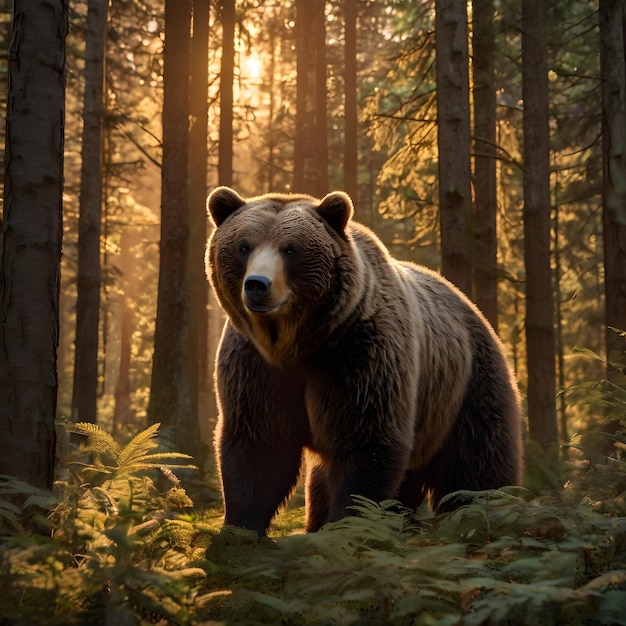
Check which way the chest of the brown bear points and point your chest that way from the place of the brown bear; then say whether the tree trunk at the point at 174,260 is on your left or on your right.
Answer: on your right

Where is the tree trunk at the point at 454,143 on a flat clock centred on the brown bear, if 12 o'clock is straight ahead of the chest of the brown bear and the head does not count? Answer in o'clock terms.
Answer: The tree trunk is roughly at 5 o'clock from the brown bear.

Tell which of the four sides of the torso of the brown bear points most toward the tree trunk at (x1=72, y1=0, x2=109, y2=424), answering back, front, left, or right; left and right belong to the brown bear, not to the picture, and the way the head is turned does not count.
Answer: right

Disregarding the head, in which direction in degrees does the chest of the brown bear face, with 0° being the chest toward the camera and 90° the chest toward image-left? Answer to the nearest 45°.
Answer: approximately 45°

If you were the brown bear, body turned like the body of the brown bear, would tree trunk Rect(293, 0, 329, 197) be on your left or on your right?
on your right

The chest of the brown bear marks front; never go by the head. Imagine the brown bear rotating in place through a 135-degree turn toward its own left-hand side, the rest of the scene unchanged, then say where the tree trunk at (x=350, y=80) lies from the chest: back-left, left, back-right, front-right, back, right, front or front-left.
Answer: left

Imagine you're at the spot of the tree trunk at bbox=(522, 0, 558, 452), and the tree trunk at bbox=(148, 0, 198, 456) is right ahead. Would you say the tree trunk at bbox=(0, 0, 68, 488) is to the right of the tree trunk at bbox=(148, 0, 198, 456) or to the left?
left

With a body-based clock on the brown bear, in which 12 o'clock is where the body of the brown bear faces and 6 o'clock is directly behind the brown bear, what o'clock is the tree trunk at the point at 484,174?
The tree trunk is roughly at 5 o'clock from the brown bear.

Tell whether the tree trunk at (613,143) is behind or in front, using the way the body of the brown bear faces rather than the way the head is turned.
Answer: behind
